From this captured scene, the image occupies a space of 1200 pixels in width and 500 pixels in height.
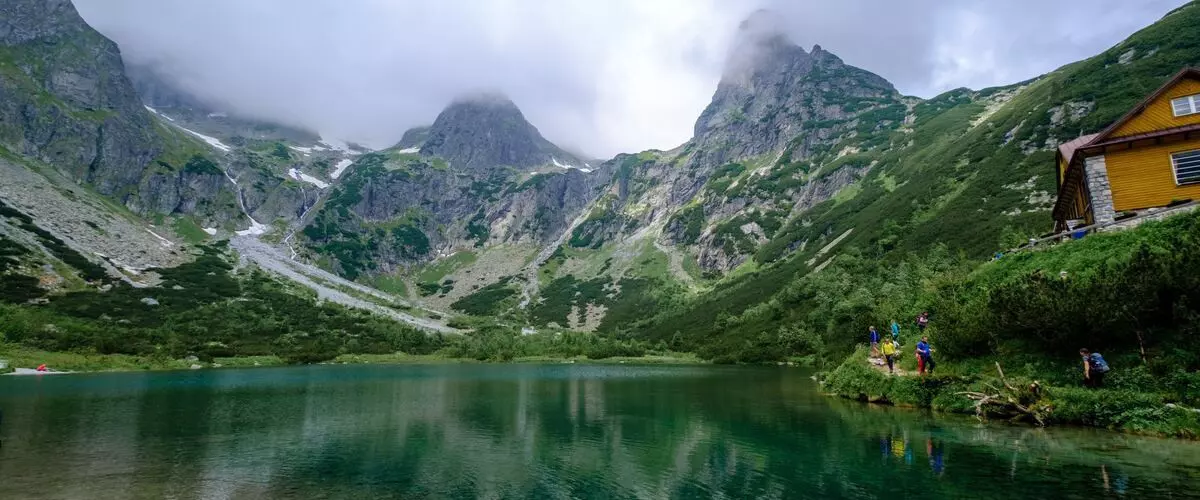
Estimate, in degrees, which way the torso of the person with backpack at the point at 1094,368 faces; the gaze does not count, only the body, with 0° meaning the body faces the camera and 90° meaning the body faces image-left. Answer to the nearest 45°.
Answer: approximately 90°

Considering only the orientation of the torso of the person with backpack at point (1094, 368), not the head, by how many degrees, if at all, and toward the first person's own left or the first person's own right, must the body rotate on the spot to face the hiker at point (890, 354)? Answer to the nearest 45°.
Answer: approximately 45° to the first person's own right

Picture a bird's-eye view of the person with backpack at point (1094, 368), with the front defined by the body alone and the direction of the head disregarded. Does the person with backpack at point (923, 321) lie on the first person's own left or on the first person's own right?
on the first person's own right

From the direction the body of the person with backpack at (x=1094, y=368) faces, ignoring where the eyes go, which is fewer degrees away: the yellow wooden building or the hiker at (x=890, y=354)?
the hiker

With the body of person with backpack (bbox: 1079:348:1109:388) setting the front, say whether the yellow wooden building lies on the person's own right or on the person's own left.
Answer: on the person's own right
